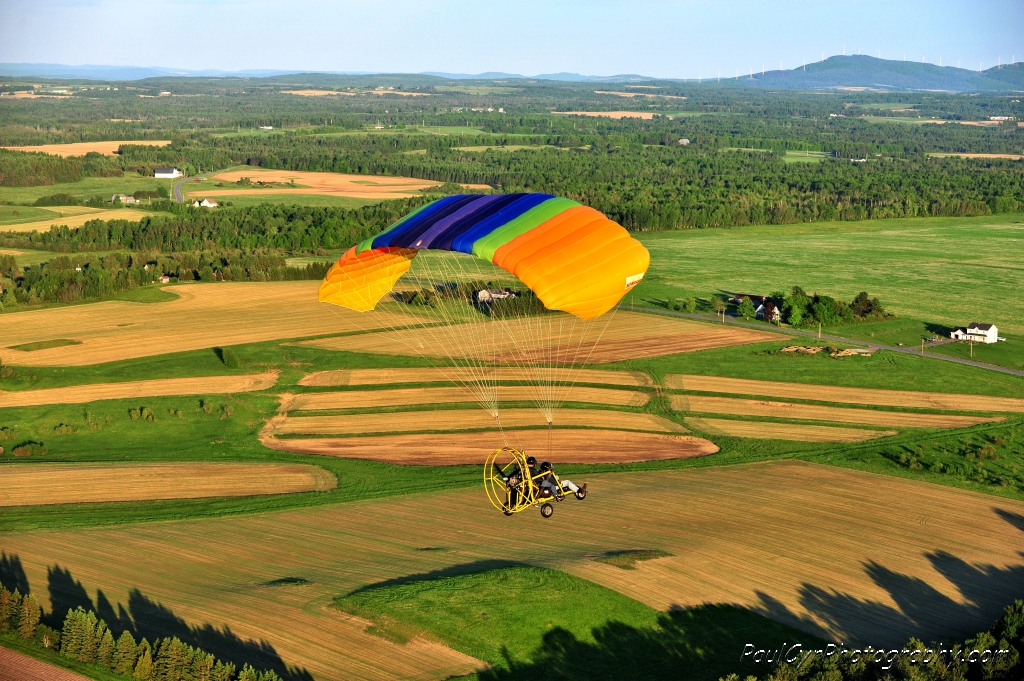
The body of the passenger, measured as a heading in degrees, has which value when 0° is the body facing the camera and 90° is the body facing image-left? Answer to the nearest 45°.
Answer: approximately 270°
